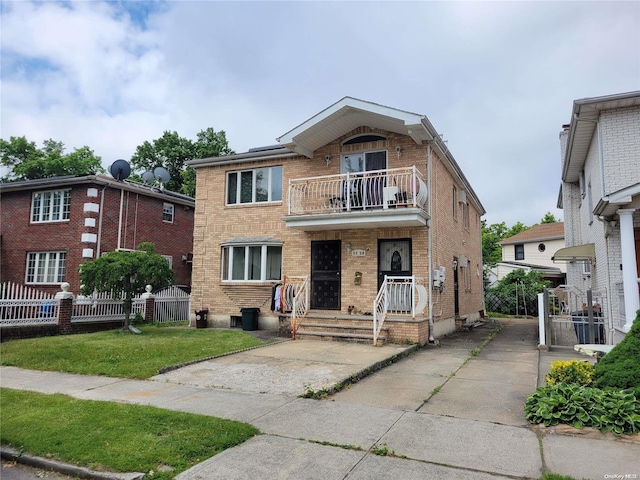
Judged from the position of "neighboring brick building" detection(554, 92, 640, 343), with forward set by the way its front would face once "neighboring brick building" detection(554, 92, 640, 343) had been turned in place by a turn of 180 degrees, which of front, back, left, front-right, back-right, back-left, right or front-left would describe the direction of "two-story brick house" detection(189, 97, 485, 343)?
left

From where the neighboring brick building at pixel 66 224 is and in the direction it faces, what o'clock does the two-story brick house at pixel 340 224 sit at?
The two-story brick house is roughly at 9 o'clock from the neighboring brick building.

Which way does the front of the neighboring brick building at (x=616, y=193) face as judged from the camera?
facing the viewer

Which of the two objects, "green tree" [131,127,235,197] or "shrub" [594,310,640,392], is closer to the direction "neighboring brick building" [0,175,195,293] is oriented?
the shrub

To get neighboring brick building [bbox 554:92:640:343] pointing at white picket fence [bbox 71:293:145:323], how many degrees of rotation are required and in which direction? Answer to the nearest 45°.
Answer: approximately 90° to its right

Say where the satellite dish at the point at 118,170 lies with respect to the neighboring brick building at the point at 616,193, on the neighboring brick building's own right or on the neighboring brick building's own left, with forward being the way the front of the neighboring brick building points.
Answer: on the neighboring brick building's own right

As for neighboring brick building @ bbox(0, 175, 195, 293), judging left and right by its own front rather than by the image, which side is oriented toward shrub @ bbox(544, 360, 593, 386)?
left

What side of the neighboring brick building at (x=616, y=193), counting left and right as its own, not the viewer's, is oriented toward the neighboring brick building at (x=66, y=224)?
right

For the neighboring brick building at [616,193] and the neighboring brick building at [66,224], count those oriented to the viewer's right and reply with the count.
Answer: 0

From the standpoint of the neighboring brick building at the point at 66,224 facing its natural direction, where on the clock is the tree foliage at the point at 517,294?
The tree foliage is roughly at 8 o'clock from the neighboring brick building.

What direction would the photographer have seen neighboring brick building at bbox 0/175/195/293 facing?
facing the viewer and to the left of the viewer

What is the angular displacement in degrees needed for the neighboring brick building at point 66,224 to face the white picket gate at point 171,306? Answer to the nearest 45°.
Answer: approximately 90° to its left

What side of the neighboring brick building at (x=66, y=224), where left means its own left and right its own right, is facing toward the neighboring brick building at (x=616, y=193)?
left

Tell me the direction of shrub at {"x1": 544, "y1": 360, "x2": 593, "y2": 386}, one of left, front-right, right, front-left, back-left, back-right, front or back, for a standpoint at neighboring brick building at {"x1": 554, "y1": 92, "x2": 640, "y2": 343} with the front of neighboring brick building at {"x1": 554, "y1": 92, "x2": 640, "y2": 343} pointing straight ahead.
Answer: front

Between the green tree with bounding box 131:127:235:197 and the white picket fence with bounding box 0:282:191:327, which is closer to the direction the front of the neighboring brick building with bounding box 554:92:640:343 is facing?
the white picket fence

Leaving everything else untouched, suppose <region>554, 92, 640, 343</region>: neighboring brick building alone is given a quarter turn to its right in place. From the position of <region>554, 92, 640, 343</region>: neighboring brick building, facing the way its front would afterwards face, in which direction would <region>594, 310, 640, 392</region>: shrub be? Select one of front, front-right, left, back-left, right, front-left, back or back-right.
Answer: left
